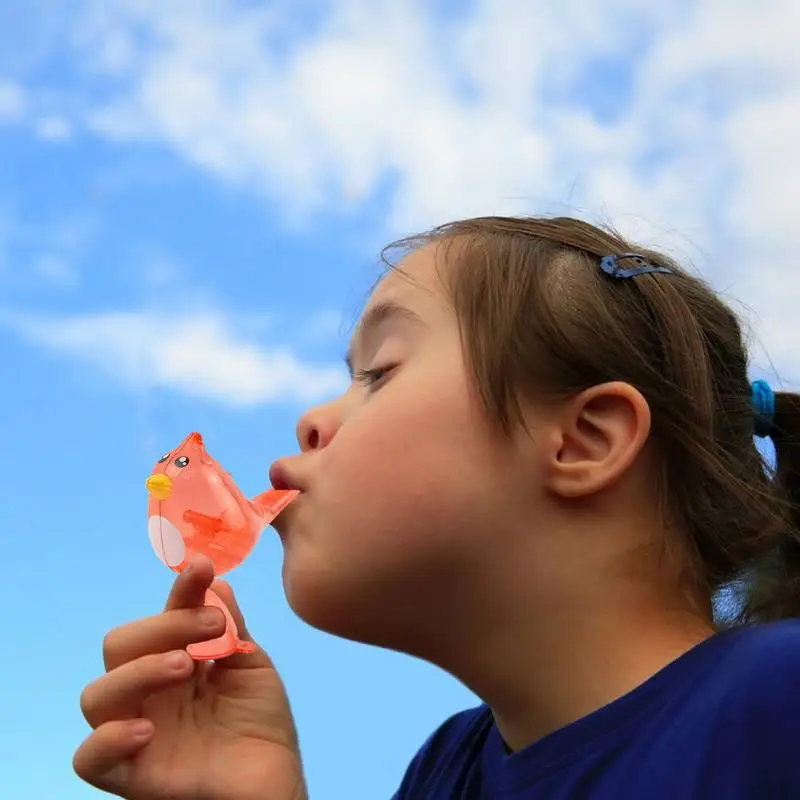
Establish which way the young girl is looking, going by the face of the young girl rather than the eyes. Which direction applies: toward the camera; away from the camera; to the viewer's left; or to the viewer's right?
to the viewer's left

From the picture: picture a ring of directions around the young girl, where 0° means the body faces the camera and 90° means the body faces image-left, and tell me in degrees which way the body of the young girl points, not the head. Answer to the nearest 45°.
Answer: approximately 90°
